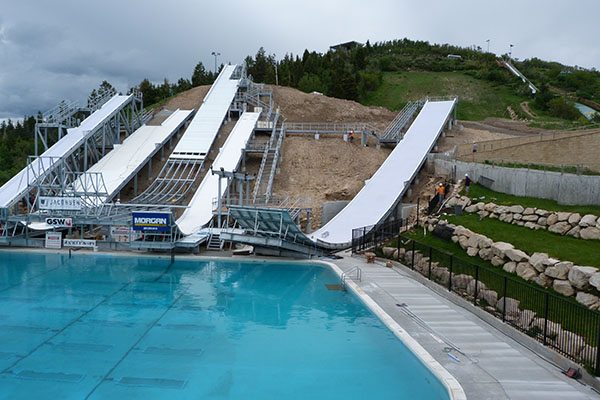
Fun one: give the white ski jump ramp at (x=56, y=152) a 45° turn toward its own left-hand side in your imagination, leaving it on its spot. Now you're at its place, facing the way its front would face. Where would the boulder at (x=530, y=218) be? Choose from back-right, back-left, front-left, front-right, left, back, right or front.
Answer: front-left

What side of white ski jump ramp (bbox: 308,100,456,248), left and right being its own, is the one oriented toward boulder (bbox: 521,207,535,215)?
left

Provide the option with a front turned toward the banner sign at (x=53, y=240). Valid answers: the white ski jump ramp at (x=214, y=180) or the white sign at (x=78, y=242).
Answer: the white ski jump ramp

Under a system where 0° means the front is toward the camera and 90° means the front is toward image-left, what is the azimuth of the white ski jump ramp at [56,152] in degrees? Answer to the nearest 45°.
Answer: approximately 45°

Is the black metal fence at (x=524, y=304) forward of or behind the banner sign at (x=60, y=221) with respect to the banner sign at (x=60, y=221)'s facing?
forward

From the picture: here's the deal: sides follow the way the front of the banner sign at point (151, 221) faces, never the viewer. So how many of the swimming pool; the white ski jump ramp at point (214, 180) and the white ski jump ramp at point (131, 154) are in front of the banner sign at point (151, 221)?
1

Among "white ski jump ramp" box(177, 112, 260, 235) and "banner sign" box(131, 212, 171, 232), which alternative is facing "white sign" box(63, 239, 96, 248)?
the white ski jump ramp

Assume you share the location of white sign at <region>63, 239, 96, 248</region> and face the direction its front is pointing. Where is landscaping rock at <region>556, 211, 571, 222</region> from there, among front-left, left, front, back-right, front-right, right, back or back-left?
front-left

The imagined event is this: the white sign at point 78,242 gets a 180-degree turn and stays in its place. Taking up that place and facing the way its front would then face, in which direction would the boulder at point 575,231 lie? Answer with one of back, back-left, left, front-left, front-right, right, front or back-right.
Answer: back-right

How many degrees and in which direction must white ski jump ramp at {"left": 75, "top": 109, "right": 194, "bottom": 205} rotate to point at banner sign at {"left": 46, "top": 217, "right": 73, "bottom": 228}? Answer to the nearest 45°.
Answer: approximately 45° to its left
